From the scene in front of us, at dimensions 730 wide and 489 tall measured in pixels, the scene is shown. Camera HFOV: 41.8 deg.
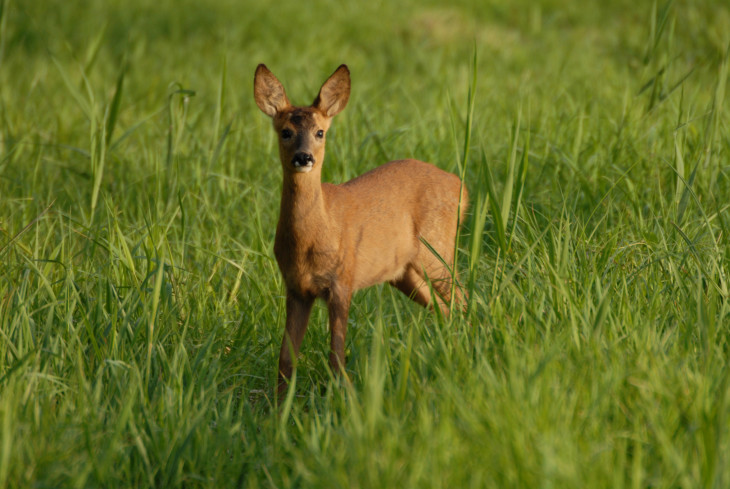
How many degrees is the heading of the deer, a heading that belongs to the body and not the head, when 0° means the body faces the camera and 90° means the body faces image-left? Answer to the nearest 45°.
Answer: approximately 45°
